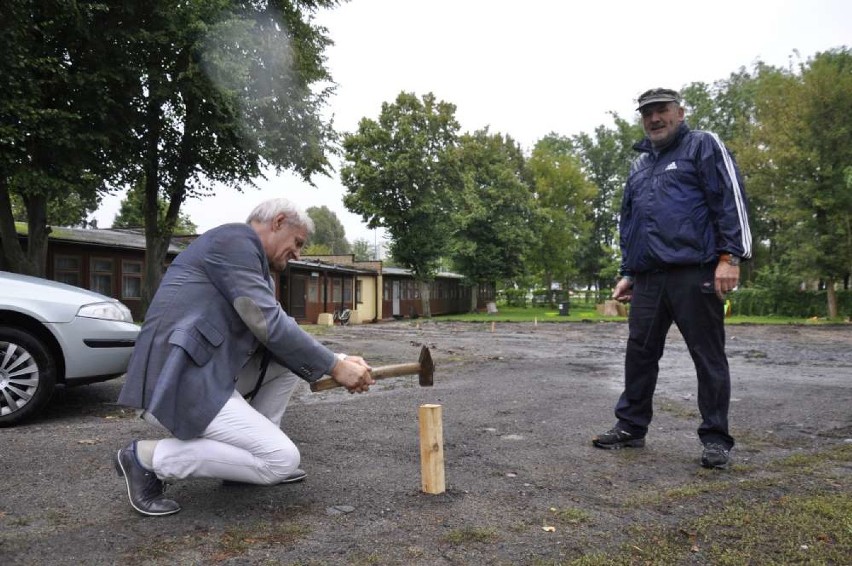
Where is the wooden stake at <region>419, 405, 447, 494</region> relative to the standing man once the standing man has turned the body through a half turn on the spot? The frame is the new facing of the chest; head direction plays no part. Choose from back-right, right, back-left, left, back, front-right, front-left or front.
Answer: back

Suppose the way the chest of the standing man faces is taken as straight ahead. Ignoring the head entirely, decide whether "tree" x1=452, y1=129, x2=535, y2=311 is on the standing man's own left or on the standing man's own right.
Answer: on the standing man's own right

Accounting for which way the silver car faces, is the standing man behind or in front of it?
in front

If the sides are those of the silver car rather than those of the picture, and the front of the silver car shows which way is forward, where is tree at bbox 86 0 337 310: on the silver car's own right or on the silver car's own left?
on the silver car's own left

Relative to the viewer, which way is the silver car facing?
to the viewer's right

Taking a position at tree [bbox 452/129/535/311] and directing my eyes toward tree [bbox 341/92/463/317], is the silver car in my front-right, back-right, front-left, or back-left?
front-left

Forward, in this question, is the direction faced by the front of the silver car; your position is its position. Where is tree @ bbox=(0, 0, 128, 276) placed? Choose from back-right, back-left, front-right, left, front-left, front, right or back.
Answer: left

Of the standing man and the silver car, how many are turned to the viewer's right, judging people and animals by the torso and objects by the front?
1

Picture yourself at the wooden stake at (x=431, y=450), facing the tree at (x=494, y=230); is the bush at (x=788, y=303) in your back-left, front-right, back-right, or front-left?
front-right

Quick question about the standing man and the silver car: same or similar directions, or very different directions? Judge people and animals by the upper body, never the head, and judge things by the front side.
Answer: very different directions

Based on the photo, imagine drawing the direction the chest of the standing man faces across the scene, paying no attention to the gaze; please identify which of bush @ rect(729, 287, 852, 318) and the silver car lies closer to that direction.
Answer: the silver car

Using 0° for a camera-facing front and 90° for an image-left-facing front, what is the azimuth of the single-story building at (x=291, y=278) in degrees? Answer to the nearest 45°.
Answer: approximately 315°

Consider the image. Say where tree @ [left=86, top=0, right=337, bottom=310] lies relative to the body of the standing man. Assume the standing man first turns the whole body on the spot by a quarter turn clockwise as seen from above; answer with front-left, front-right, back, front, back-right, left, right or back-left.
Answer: front

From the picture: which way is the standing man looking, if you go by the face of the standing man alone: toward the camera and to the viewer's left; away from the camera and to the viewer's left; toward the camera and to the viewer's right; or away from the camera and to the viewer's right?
toward the camera and to the viewer's left

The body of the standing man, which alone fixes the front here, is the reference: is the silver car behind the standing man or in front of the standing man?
in front

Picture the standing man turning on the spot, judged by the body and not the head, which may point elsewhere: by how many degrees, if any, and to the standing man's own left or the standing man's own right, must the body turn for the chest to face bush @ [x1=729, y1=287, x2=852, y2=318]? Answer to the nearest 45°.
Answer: approximately 135° to the standing man's own right

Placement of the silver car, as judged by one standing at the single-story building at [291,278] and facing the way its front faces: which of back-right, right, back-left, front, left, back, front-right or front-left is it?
front-right
